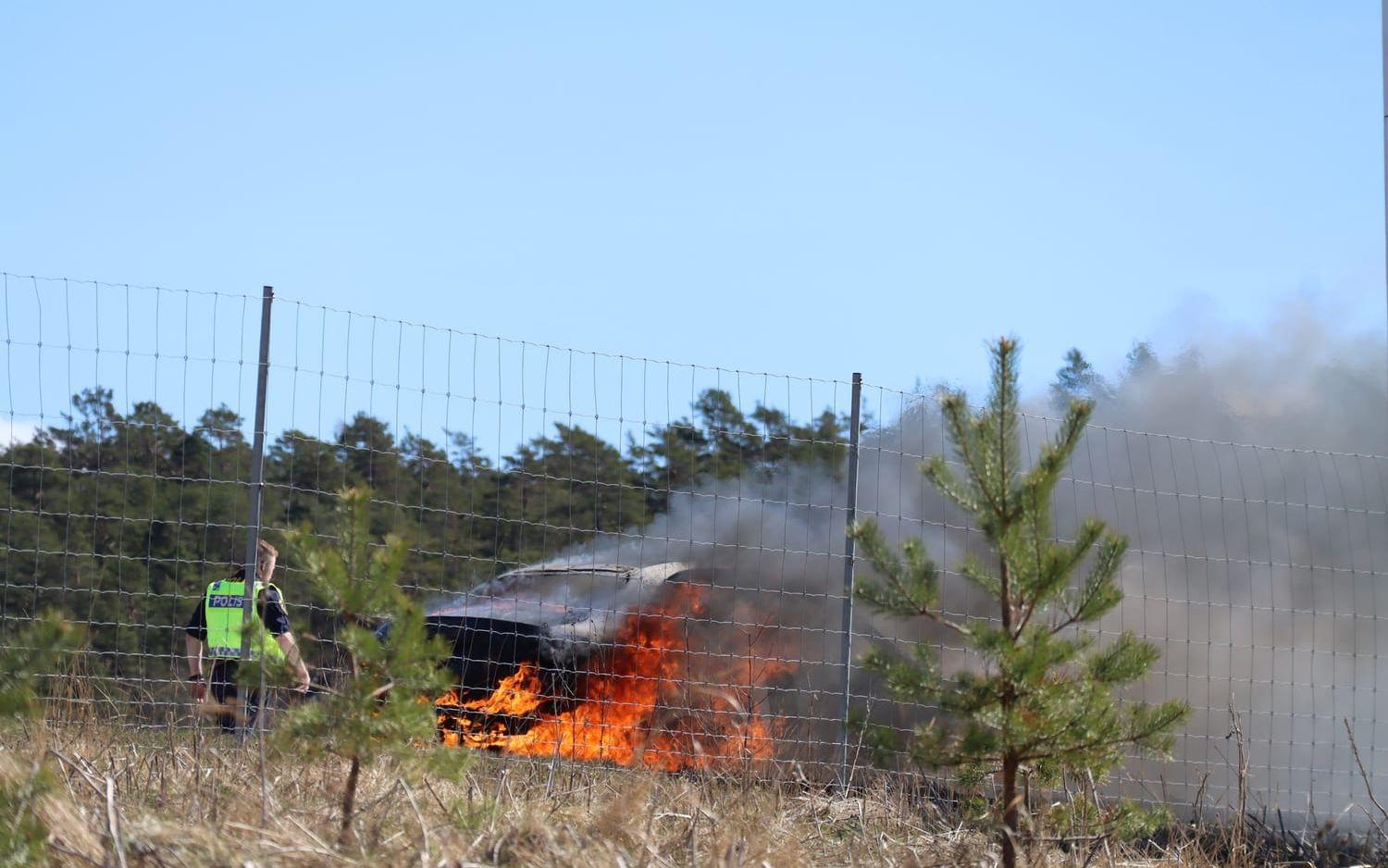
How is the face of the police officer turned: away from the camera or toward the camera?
away from the camera

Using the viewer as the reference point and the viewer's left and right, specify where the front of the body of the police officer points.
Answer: facing away from the viewer and to the right of the viewer

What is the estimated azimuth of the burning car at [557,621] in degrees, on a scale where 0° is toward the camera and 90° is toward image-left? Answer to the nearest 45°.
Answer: approximately 45°

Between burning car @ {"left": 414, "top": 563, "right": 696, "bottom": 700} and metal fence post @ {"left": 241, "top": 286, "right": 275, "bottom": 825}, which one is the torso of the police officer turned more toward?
the burning car

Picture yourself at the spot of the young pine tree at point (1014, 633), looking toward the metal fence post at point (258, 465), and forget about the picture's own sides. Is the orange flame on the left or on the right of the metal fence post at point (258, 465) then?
right

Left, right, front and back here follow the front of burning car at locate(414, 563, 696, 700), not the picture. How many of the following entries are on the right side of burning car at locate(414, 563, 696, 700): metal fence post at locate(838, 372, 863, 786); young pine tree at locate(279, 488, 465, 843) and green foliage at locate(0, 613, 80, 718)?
0

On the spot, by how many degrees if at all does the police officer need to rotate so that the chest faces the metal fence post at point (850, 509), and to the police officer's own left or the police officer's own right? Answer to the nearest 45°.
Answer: approximately 90° to the police officer's own right

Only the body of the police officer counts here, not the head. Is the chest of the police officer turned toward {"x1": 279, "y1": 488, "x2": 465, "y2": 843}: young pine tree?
no

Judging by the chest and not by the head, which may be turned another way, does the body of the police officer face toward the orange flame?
no

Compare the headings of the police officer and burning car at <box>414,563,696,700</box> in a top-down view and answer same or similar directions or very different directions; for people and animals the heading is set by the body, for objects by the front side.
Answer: very different directions

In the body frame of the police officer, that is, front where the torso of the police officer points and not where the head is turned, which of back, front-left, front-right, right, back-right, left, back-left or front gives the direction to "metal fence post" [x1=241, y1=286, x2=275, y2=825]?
back-right
